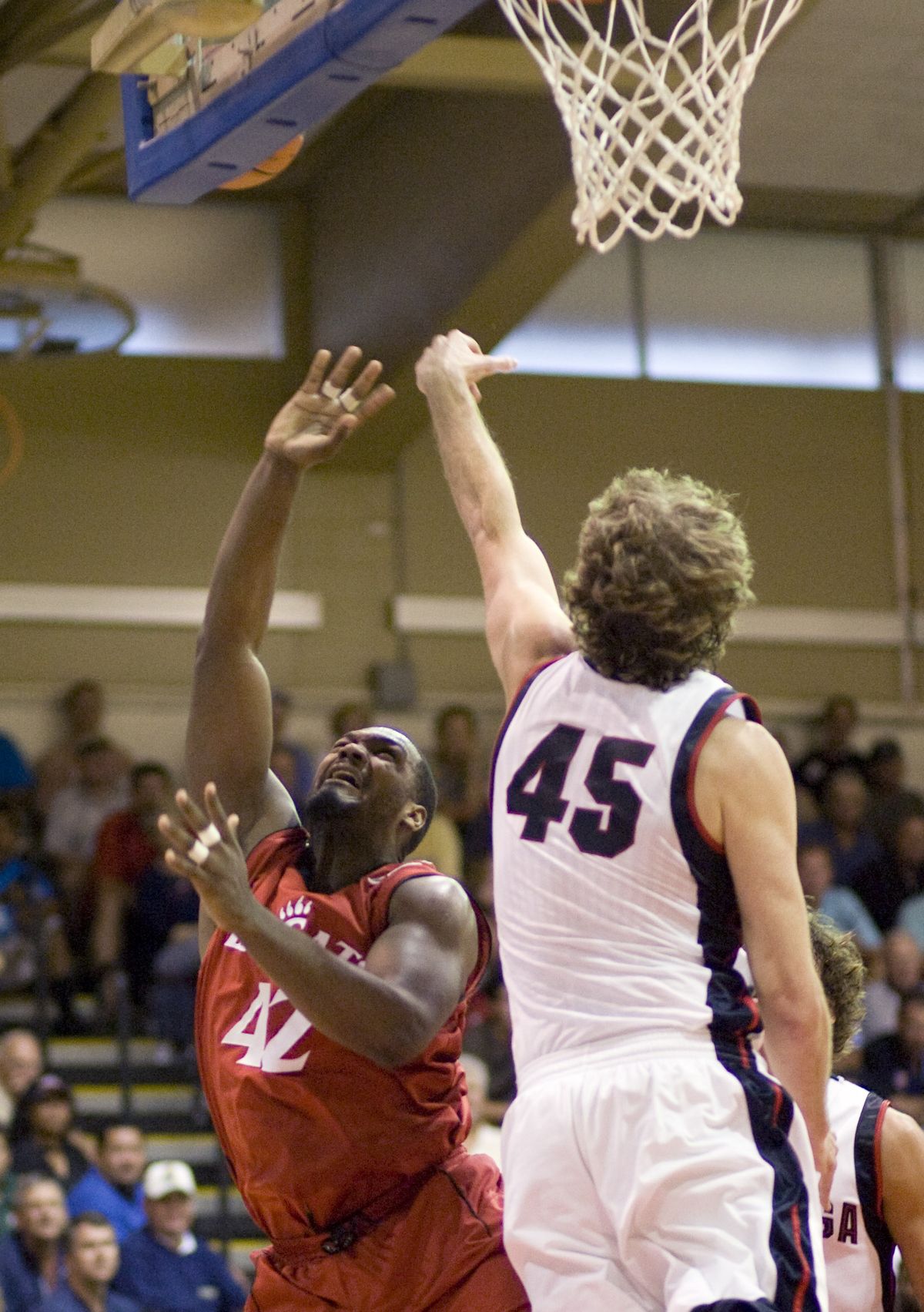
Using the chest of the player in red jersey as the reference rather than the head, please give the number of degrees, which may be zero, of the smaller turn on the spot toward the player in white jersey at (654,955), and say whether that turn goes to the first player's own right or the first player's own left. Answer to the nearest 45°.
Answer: approximately 90° to the first player's own left

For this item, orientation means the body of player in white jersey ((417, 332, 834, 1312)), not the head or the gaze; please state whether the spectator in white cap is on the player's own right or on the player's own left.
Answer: on the player's own left

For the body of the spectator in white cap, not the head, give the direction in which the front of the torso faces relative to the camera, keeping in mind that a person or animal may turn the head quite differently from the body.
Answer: toward the camera

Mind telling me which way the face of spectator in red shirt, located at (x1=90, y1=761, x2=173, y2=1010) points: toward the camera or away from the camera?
toward the camera

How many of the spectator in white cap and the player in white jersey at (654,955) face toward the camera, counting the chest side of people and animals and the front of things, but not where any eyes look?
1

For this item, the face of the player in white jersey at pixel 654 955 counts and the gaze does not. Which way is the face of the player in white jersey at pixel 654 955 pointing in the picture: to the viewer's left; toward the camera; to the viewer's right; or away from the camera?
away from the camera

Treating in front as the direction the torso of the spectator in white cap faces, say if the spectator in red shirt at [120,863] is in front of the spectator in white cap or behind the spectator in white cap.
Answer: behind

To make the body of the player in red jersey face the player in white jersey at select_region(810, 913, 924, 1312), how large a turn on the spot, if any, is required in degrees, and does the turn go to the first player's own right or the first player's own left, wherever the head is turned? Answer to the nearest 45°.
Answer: approximately 135° to the first player's own left

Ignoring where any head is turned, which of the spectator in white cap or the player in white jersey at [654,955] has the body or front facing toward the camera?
the spectator in white cap

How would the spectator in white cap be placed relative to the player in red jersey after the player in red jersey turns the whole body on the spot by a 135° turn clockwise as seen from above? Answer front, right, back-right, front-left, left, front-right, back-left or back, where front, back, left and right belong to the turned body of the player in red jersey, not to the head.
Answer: front

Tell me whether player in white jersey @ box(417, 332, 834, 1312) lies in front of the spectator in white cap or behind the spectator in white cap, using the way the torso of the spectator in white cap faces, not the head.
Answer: in front
